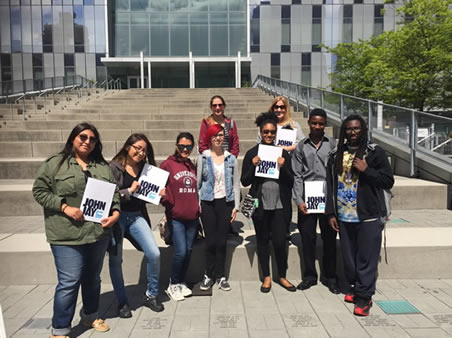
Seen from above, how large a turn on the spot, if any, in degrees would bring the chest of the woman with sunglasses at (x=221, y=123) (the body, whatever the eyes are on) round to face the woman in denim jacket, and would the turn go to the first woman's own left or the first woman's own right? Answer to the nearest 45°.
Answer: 0° — they already face them

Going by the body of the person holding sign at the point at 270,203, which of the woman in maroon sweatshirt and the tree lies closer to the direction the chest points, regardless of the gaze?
the woman in maroon sweatshirt

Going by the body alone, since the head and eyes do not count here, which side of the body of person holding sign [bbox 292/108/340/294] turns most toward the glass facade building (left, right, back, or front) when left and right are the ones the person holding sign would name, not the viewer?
back

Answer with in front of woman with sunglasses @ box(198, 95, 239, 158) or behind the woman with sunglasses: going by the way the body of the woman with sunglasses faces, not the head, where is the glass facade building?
behind

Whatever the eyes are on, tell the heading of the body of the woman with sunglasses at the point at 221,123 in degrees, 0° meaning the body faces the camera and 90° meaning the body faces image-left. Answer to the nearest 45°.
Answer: approximately 0°
